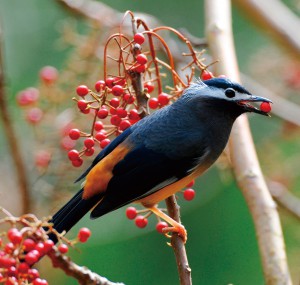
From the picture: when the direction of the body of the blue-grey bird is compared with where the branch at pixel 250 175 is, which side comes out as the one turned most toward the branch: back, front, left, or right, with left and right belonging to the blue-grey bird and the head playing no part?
front

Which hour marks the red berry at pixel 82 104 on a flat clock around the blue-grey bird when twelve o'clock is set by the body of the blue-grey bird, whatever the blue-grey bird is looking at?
The red berry is roughly at 5 o'clock from the blue-grey bird.

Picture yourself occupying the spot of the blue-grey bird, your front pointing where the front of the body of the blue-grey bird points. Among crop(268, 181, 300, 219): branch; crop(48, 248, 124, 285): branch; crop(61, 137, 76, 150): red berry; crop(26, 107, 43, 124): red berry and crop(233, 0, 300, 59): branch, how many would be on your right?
1

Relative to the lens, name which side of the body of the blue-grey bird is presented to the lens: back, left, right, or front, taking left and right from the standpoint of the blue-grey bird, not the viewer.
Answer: right

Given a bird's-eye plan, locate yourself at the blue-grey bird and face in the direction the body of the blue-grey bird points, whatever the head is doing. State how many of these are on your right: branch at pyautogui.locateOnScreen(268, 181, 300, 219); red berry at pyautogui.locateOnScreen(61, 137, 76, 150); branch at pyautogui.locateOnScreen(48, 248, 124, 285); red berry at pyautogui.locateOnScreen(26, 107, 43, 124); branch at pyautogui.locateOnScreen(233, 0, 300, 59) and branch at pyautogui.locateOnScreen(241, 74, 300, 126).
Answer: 1

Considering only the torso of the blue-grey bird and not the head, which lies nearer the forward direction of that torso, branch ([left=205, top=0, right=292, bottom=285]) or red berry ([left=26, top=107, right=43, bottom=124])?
the branch

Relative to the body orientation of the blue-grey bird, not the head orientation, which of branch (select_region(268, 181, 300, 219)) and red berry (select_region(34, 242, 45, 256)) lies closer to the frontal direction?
the branch

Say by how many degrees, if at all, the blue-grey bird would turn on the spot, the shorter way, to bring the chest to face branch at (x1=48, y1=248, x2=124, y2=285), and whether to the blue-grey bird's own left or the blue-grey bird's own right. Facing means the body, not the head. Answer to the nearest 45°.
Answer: approximately 90° to the blue-grey bird's own right

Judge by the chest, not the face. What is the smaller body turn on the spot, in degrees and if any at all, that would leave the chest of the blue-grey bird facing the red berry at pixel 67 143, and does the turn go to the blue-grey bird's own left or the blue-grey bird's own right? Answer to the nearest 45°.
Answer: approximately 135° to the blue-grey bird's own left

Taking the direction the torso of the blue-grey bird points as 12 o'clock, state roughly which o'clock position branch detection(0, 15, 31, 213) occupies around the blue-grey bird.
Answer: The branch is roughly at 6 o'clock from the blue-grey bird.
